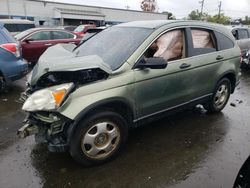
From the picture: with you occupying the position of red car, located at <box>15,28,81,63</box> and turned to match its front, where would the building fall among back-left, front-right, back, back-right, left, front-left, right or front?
back-right

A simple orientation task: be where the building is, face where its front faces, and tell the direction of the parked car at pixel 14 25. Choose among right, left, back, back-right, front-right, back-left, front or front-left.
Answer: front-right

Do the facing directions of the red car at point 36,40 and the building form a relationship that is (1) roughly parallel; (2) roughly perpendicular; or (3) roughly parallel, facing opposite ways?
roughly perpendicular

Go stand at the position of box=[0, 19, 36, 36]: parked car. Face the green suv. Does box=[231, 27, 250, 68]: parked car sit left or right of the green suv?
left

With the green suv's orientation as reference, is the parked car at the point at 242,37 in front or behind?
behind

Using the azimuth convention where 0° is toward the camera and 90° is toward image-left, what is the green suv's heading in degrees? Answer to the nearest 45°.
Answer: approximately 45°

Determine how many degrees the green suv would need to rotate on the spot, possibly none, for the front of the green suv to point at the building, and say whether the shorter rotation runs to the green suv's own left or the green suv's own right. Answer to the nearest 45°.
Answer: approximately 135° to the green suv's own right

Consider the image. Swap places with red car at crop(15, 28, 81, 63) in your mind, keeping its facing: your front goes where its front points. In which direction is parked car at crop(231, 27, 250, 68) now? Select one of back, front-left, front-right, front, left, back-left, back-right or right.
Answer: back-left

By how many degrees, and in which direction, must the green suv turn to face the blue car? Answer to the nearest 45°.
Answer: approximately 90° to its right
